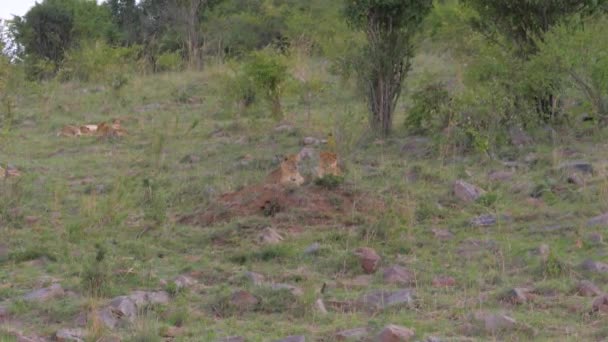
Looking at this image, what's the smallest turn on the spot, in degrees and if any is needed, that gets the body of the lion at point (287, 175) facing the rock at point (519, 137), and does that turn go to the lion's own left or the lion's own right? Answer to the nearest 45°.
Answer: approximately 90° to the lion's own left

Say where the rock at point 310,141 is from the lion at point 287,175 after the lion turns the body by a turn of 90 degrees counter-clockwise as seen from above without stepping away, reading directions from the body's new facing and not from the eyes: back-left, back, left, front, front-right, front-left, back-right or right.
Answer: front-left

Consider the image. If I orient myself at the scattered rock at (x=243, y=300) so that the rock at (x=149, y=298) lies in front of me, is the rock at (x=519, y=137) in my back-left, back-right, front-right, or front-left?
back-right

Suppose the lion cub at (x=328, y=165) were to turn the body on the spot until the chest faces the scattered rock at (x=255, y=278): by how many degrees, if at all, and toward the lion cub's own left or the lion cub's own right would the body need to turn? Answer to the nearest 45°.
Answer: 0° — it already faces it

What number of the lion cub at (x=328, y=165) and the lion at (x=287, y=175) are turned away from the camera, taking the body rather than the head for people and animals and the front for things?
0

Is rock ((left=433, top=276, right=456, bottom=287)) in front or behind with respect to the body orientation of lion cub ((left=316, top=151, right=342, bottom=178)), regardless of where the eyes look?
in front

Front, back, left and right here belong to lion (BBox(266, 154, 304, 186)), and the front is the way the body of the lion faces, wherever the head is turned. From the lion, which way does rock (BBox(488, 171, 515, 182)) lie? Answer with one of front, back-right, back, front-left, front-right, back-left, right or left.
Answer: front-left

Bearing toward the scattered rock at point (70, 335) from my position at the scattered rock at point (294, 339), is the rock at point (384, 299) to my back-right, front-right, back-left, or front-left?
back-right

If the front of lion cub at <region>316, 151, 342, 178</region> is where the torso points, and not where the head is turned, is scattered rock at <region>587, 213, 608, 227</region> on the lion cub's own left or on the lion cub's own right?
on the lion cub's own left

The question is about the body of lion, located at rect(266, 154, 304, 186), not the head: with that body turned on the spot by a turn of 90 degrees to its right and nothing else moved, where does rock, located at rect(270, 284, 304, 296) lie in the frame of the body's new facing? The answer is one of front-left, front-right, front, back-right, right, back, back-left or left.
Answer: front-left

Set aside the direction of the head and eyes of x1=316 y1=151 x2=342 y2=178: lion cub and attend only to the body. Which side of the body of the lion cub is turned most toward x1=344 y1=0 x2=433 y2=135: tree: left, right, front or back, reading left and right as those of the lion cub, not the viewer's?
back

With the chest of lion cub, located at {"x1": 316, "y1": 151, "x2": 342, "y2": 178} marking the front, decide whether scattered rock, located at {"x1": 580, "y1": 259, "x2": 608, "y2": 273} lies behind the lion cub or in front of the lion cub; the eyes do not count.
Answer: in front

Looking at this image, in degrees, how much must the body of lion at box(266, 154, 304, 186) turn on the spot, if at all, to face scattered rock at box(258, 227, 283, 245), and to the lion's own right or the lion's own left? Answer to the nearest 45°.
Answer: approximately 45° to the lion's own right

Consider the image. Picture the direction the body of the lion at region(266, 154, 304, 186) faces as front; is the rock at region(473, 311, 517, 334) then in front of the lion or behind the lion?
in front

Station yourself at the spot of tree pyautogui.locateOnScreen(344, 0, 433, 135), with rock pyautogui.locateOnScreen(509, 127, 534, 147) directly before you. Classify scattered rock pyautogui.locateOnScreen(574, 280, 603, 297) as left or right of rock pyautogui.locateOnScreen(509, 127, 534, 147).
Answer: right
